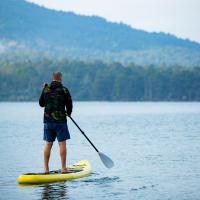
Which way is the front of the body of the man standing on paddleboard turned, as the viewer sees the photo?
away from the camera
